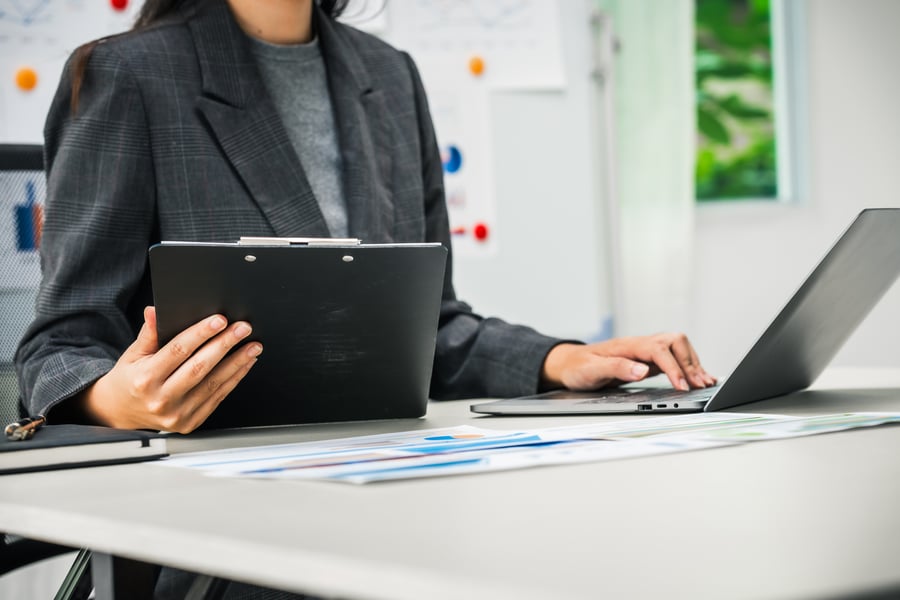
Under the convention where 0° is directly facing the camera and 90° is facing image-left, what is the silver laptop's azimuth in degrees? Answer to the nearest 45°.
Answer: approximately 135°

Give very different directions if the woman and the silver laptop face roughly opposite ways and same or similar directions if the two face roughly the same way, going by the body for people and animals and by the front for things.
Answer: very different directions
